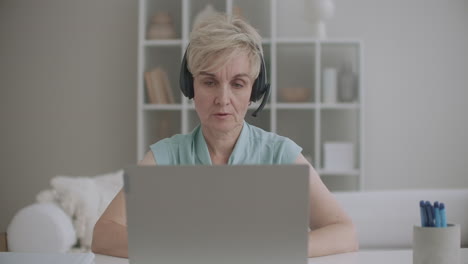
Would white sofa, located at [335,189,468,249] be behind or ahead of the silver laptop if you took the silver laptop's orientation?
ahead

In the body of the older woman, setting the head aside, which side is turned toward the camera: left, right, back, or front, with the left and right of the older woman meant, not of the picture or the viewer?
front

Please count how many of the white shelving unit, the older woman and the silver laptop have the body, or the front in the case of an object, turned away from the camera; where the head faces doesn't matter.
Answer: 1

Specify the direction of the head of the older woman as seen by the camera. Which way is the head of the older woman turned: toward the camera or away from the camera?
toward the camera

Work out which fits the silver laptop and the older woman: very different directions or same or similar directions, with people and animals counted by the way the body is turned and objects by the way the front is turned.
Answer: very different directions

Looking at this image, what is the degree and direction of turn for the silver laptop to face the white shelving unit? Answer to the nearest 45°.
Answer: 0° — it already faces it

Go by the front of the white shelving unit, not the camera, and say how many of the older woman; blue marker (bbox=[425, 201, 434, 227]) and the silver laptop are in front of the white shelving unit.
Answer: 3

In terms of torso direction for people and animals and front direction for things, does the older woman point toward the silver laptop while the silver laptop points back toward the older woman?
yes

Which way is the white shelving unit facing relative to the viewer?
toward the camera

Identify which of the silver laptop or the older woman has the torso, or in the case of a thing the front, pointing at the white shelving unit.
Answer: the silver laptop

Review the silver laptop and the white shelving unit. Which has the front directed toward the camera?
the white shelving unit

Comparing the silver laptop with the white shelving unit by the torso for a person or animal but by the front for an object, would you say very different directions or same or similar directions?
very different directions

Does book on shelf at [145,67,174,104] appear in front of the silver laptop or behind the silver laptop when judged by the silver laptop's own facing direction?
in front

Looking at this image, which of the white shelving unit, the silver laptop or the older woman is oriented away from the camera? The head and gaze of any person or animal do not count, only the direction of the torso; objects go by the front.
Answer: the silver laptop

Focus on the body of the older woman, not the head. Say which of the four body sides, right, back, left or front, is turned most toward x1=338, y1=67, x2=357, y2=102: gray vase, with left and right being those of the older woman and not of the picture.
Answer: back

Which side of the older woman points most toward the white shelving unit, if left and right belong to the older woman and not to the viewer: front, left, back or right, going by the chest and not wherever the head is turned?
back

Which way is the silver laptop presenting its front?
away from the camera

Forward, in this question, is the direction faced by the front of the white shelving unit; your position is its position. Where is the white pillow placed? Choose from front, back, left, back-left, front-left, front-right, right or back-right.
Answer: front-right

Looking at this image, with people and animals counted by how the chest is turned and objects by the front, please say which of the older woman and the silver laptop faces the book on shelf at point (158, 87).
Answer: the silver laptop
